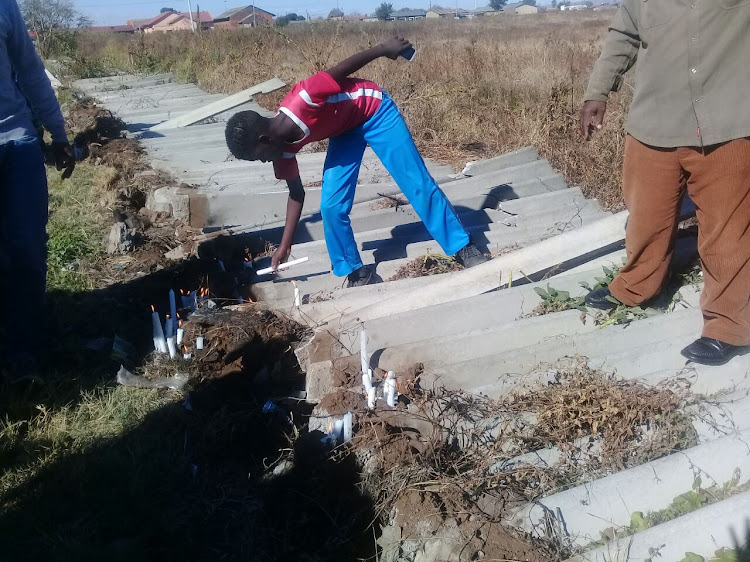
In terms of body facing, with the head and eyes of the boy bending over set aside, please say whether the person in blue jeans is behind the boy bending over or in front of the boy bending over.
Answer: in front

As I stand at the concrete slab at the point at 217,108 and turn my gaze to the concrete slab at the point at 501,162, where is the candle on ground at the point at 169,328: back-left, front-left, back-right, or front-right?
front-right

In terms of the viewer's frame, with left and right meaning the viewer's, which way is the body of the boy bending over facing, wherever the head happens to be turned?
facing the viewer and to the left of the viewer

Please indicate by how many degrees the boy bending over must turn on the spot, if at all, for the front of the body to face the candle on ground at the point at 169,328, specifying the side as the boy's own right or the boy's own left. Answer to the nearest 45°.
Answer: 0° — they already face it
